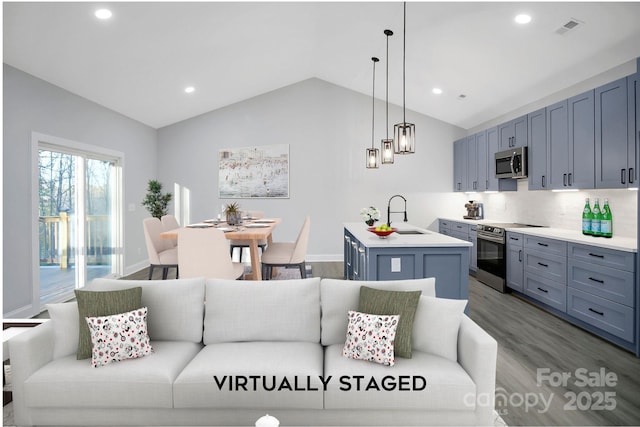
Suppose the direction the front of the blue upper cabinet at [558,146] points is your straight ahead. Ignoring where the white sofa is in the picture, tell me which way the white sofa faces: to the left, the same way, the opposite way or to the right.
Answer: to the left

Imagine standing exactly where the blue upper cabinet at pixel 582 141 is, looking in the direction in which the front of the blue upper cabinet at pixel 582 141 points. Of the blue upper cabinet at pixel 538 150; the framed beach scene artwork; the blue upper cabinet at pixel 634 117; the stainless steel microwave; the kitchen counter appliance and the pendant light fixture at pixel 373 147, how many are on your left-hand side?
1

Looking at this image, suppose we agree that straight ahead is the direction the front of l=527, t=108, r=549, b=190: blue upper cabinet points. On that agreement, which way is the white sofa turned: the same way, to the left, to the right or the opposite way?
to the left

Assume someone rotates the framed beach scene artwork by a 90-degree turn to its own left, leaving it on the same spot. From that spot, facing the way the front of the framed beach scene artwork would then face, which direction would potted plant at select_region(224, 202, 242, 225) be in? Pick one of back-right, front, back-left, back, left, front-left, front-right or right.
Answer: right

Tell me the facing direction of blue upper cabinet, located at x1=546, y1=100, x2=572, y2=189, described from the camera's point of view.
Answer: facing the viewer and to the left of the viewer

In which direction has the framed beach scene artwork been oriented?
toward the camera

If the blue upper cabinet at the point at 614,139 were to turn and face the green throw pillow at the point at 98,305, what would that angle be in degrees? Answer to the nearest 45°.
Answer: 0° — it already faces it

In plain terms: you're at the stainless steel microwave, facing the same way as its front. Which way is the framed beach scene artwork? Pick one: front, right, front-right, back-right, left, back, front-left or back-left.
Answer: front-right

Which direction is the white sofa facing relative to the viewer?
toward the camera

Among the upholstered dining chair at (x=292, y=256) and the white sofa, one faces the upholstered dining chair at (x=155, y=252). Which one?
the upholstered dining chair at (x=292, y=256)

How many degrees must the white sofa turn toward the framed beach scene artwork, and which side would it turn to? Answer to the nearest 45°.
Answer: approximately 180°

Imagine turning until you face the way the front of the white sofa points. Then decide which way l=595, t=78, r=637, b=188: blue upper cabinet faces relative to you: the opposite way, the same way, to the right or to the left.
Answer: to the right

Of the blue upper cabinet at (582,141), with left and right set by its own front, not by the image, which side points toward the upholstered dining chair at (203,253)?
front

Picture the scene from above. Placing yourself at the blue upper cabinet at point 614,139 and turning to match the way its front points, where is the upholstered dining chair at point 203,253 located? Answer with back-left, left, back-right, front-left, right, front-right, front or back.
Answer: front

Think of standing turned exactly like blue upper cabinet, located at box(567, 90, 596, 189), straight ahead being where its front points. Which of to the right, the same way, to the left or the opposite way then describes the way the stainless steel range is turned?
the same way
